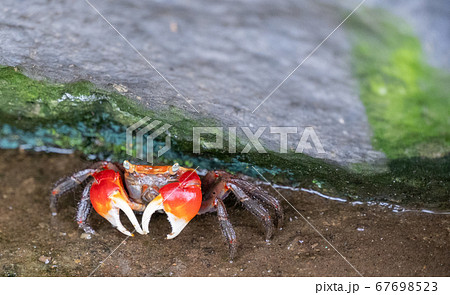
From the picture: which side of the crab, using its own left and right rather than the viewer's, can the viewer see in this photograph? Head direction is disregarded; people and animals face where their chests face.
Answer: front
